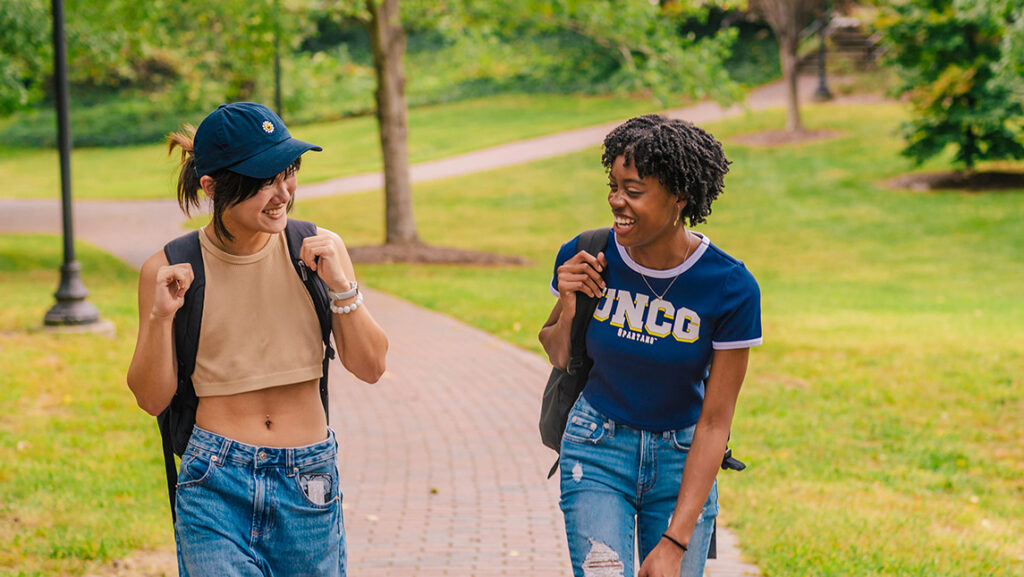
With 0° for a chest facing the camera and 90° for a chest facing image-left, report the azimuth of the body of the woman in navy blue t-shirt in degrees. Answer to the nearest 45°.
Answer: approximately 0°

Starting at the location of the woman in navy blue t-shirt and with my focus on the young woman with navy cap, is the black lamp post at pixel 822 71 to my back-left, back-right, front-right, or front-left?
back-right

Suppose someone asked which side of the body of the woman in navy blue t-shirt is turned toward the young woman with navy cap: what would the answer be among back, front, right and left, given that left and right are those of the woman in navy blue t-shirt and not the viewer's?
right

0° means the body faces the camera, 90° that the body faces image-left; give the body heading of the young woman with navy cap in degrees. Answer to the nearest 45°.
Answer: approximately 0°

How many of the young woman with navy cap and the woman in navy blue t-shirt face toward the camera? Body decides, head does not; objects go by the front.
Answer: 2

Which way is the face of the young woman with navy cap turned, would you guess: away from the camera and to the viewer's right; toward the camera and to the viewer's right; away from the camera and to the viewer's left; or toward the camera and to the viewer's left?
toward the camera and to the viewer's right

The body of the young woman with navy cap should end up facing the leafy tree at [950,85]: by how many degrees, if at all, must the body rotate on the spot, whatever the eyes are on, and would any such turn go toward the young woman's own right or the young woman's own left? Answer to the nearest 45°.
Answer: approximately 135° to the young woman's own left

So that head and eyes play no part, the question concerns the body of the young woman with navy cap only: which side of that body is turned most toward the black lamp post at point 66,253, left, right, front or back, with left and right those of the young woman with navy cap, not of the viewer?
back

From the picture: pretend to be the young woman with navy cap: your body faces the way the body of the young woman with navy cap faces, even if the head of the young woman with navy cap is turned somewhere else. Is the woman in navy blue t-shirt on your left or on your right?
on your left

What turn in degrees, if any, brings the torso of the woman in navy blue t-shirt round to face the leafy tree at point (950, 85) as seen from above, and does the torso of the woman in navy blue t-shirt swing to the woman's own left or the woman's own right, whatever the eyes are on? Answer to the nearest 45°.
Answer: approximately 180°
